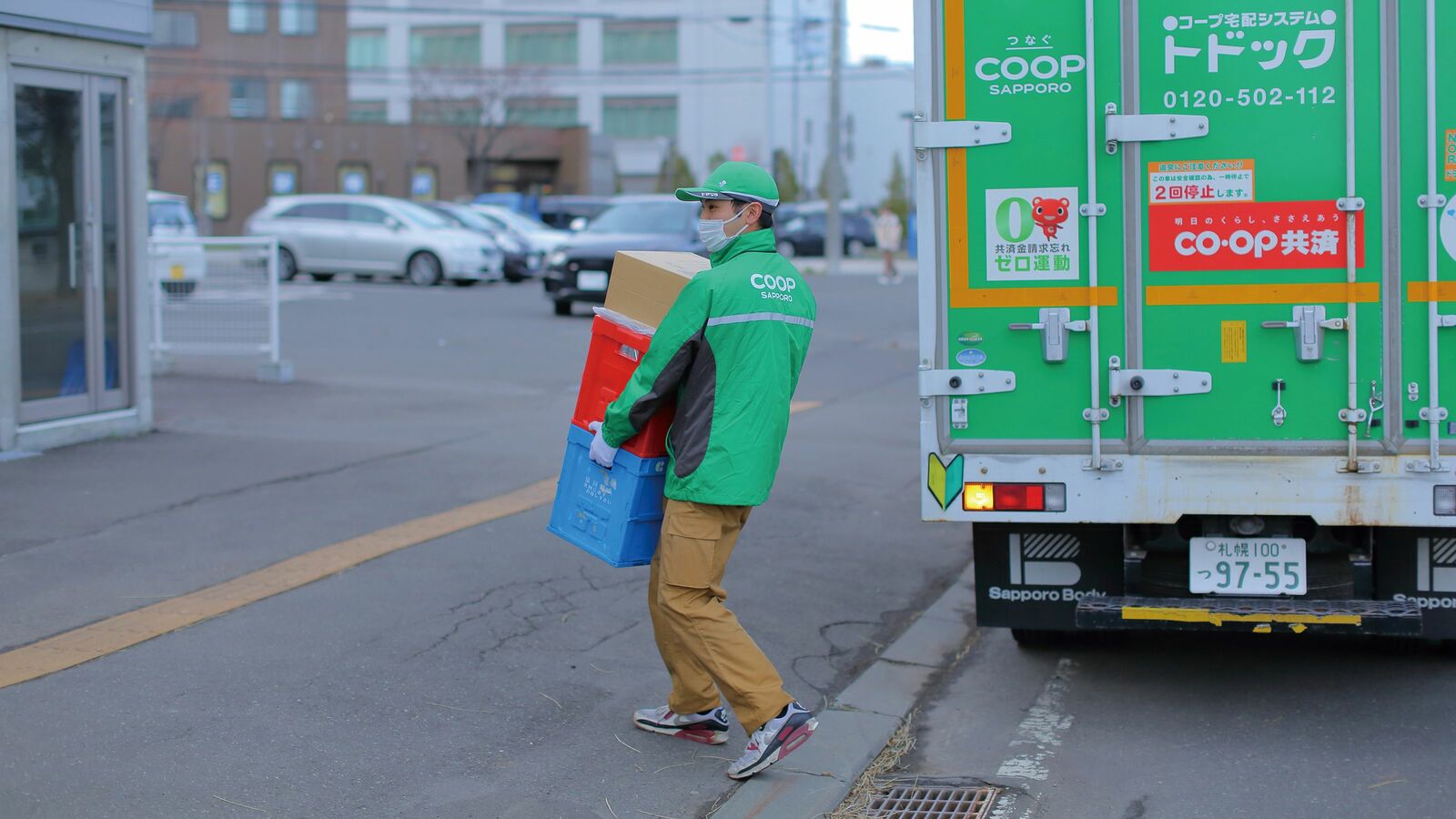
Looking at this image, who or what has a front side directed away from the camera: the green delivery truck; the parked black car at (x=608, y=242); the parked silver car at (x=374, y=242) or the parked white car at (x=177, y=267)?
the green delivery truck

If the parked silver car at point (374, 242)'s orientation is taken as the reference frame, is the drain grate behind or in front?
in front

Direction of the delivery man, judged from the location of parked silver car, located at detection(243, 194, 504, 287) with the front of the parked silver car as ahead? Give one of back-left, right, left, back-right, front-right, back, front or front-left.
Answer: front-right

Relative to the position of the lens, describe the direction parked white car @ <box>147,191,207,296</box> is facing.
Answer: facing the viewer

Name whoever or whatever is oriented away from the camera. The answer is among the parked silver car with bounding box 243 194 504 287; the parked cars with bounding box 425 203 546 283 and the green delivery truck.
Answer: the green delivery truck

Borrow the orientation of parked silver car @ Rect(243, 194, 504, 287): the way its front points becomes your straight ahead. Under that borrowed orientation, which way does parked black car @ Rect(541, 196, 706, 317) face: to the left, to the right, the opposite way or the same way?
to the right

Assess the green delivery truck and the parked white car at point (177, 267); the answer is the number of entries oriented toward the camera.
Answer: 1

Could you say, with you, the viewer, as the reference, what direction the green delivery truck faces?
facing away from the viewer
